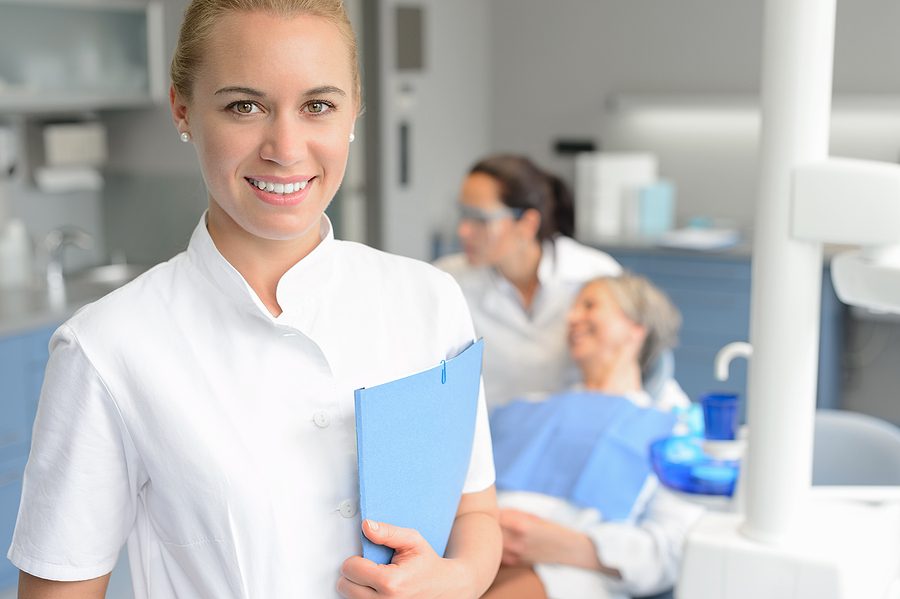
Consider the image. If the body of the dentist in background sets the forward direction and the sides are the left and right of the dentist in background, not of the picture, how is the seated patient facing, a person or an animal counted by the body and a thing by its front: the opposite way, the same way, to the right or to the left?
the same way

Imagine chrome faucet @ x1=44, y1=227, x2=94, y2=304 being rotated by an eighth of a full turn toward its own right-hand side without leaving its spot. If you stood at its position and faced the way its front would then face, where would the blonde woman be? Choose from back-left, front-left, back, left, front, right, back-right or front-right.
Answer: front-right

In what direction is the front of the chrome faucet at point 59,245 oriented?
to the viewer's right

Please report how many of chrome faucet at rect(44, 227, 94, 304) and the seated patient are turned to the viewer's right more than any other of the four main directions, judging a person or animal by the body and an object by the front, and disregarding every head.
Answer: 1

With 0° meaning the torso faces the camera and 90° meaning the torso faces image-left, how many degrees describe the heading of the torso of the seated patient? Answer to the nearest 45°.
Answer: approximately 45°

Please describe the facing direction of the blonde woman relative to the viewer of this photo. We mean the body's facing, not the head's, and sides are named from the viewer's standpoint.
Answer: facing the viewer and to the right of the viewer

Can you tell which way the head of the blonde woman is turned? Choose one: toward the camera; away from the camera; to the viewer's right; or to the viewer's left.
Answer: toward the camera

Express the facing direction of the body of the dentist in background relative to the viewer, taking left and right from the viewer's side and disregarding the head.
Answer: facing the viewer and to the left of the viewer

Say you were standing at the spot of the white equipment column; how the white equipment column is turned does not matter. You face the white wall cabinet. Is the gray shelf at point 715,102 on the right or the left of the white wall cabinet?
right

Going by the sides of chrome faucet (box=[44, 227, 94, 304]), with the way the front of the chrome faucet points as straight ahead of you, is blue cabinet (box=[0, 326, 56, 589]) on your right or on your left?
on your right

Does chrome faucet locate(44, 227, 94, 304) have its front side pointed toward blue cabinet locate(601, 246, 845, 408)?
yes

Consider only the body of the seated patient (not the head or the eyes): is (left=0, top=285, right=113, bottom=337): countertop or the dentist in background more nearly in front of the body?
the countertop

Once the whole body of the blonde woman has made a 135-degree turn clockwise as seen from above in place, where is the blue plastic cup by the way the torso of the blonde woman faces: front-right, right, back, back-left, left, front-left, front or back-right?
back-right
